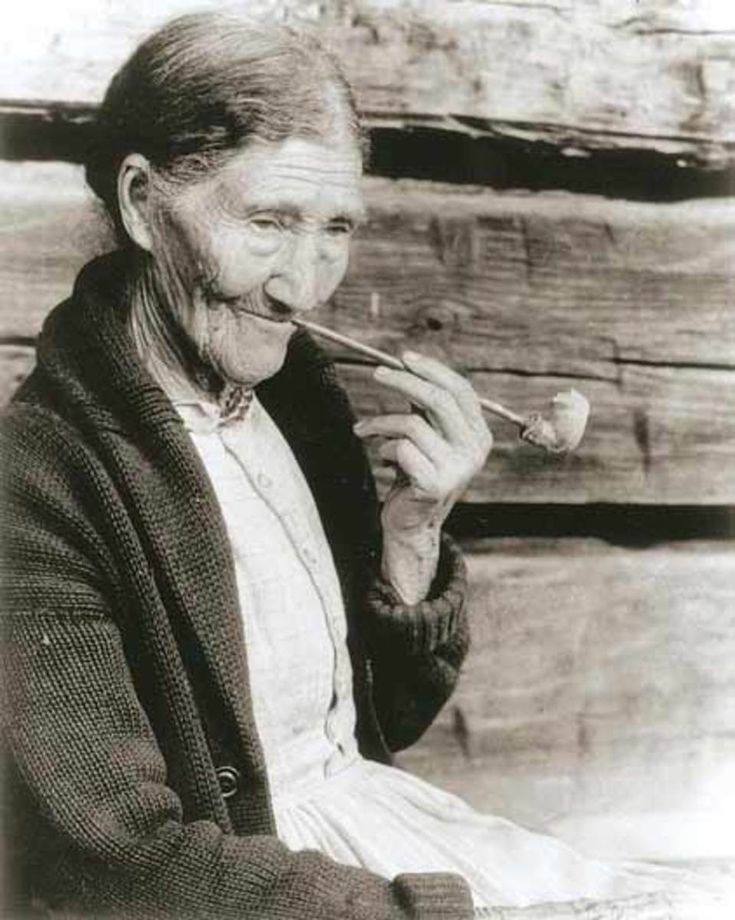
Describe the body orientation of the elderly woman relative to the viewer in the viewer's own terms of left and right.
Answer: facing the viewer and to the right of the viewer

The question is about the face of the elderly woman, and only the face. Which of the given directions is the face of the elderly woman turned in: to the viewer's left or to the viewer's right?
to the viewer's right
